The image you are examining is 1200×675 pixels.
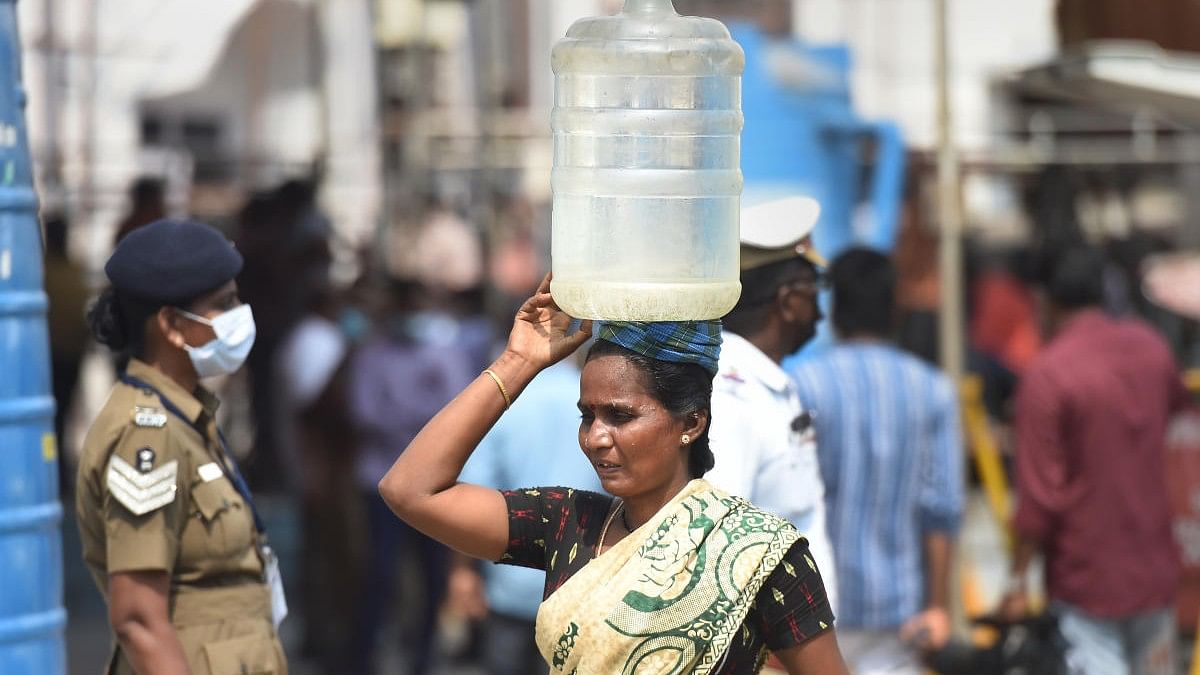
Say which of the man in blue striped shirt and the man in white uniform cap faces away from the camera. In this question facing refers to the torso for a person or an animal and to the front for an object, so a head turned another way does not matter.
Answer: the man in blue striped shirt

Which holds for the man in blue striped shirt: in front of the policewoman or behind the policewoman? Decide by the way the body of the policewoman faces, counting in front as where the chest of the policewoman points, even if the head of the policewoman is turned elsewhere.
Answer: in front

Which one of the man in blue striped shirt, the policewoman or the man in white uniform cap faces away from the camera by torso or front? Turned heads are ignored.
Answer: the man in blue striped shirt

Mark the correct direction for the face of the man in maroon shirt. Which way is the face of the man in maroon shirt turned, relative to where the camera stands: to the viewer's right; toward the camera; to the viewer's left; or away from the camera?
away from the camera

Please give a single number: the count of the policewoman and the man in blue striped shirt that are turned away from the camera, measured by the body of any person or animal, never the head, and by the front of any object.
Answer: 1

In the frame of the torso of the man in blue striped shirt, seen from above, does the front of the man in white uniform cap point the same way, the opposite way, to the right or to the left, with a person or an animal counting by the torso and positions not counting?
to the right

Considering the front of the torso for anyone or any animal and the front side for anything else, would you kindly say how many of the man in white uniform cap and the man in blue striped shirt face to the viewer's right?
1

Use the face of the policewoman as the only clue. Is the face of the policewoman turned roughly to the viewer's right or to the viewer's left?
to the viewer's right

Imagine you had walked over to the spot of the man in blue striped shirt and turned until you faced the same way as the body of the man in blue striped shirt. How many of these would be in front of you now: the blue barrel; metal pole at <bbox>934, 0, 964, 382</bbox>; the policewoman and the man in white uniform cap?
1

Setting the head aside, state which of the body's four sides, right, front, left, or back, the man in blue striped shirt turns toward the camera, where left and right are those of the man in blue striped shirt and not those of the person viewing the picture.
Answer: back

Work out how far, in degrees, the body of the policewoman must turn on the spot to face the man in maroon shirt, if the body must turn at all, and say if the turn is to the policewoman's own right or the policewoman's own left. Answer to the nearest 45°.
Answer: approximately 45° to the policewoman's own left

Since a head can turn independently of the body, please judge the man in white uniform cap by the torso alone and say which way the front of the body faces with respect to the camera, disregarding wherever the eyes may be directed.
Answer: to the viewer's right

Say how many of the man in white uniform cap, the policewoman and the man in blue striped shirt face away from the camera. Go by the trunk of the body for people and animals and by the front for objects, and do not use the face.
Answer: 1

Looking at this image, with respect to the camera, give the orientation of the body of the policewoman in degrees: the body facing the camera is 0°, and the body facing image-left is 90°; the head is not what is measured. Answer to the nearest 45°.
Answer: approximately 270°
